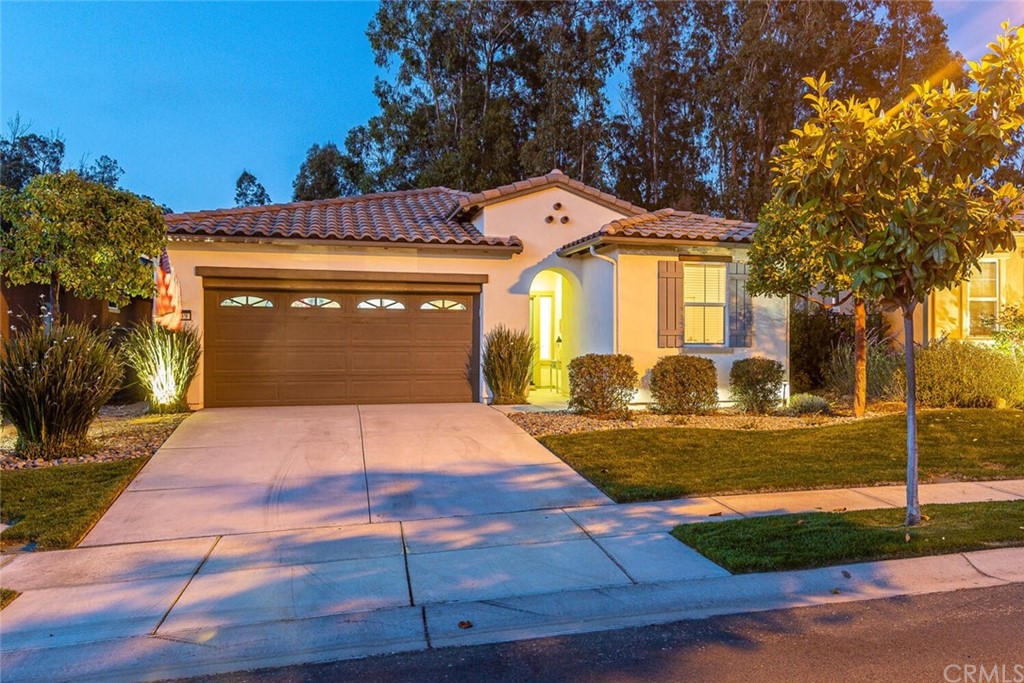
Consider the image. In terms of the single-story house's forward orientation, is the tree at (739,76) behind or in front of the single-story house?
behind

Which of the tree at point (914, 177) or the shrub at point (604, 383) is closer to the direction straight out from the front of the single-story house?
the tree

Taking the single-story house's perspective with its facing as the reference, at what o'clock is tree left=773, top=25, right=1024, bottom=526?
The tree is roughly at 11 o'clock from the single-story house.

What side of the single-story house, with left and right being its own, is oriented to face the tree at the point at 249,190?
back

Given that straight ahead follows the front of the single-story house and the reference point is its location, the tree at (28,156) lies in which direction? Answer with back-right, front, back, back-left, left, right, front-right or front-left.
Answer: back-right

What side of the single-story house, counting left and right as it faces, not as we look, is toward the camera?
front

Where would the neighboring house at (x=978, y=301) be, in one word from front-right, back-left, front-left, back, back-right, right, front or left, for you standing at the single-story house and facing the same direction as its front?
left

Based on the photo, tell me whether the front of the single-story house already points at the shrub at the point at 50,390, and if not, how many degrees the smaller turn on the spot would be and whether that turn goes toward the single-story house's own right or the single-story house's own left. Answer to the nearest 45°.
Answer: approximately 45° to the single-story house's own right

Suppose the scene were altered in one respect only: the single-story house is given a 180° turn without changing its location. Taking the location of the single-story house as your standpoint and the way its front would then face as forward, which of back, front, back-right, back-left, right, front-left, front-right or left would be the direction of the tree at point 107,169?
front-left

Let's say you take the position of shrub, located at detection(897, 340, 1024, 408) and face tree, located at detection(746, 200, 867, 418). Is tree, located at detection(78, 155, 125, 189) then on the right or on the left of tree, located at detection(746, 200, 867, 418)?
right

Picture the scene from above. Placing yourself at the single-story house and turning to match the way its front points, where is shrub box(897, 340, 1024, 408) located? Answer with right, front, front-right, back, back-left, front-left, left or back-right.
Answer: left

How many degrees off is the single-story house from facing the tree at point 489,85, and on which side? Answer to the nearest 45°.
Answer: approximately 180°

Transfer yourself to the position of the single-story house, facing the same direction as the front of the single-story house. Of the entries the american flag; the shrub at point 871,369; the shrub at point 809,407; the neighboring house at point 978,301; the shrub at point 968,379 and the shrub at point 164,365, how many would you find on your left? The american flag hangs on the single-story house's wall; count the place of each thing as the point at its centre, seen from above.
4
